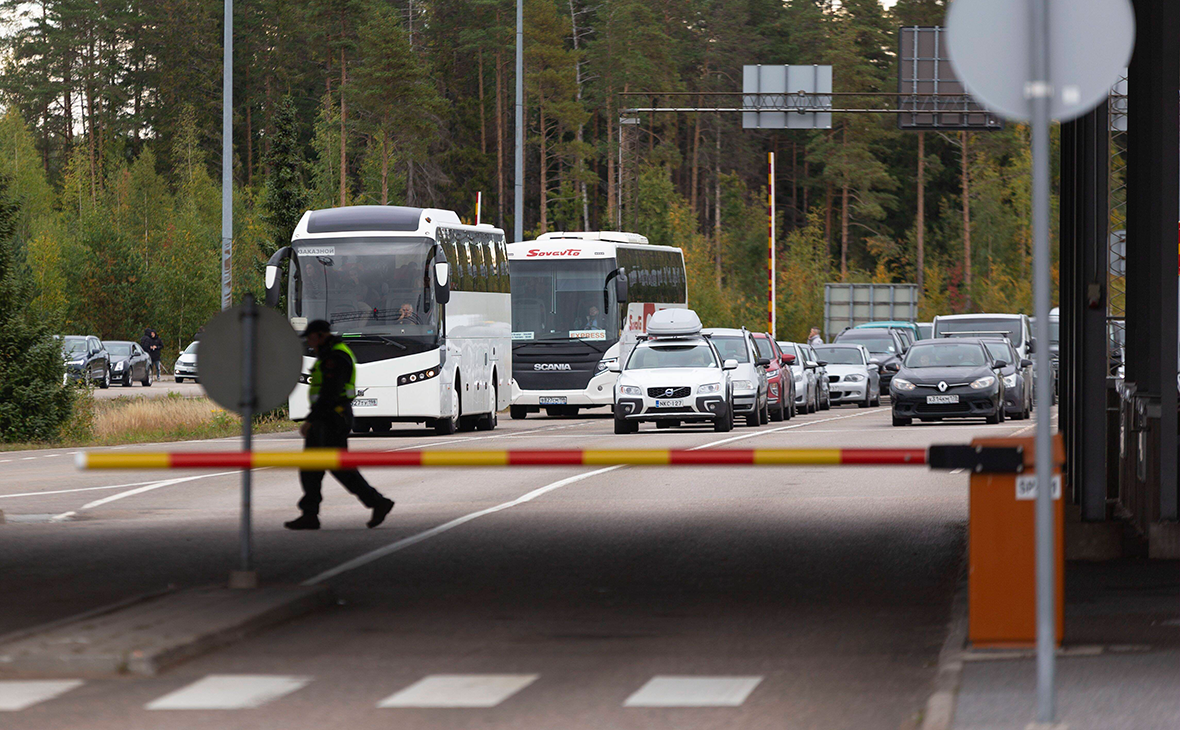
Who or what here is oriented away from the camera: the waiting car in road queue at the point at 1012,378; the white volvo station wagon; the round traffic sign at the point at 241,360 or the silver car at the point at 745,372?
the round traffic sign

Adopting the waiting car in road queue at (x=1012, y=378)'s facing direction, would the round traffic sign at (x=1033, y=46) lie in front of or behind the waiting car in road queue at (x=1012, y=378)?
in front

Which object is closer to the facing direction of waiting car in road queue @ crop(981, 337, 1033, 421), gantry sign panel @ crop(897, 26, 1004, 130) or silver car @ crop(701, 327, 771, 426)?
the silver car

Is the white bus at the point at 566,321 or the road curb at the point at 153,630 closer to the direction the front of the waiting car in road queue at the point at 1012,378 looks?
the road curb

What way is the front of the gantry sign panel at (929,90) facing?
away from the camera

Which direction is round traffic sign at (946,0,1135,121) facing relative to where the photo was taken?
away from the camera

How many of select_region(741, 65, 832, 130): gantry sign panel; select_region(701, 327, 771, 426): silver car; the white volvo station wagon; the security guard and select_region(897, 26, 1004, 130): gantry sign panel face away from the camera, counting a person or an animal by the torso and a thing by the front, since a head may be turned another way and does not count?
2

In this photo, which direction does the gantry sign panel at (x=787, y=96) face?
away from the camera

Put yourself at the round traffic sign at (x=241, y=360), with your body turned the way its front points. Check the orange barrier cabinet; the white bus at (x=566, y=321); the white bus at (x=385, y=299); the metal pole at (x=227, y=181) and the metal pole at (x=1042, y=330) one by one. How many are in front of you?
3

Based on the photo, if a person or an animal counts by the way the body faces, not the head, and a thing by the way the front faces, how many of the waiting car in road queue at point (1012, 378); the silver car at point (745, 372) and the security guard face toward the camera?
2

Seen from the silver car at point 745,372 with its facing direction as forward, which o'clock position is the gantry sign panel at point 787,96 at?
The gantry sign panel is roughly at 6 o'clock from the silver car.

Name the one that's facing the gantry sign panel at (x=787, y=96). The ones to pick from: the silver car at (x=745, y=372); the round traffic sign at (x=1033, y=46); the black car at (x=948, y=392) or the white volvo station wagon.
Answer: the round traffic sign

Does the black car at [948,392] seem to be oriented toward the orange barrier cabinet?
yes
